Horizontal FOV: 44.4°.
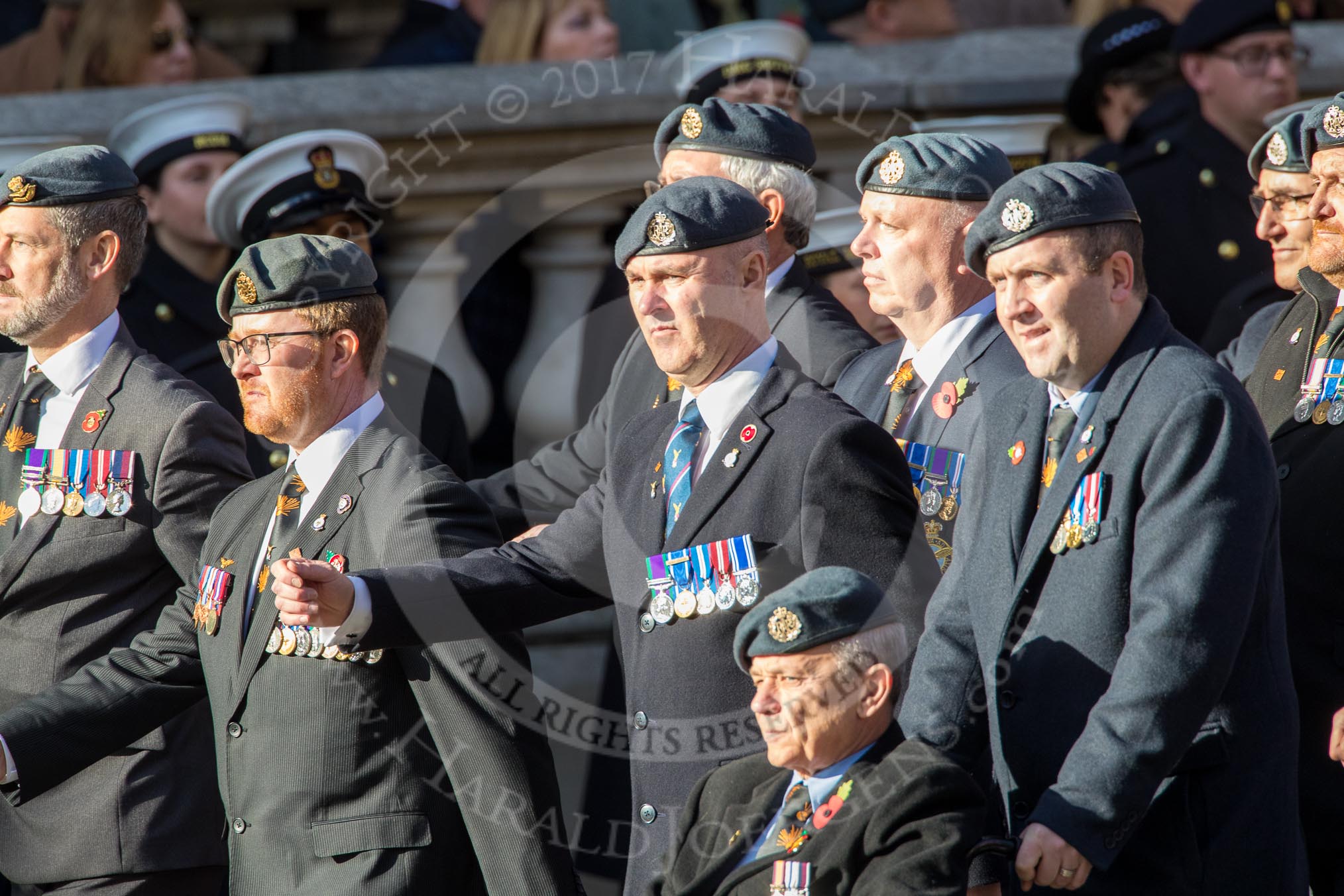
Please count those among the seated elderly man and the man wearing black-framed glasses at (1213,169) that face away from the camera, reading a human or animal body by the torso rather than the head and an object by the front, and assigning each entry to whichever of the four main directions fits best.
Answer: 0

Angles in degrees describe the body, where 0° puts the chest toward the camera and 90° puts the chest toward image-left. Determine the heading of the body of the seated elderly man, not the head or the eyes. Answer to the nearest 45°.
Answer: approximately 45°

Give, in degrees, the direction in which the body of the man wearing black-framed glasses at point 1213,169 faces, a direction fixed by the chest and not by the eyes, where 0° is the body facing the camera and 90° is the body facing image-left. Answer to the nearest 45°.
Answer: approximately 315°

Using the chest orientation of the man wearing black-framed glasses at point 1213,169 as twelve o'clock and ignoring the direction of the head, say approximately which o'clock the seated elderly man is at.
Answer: The seated elderly man is roughly at 2 o'clock from the man wearing black-framed glasses.

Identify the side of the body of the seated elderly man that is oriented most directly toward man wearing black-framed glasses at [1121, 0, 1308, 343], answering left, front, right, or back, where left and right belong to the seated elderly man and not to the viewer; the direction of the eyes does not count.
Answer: back
